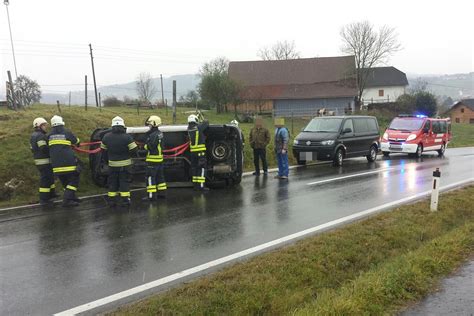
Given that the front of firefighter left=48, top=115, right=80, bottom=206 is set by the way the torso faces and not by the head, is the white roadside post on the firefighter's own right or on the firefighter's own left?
on the firefighter's own right

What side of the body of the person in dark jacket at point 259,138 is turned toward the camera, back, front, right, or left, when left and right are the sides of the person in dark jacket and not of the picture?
front

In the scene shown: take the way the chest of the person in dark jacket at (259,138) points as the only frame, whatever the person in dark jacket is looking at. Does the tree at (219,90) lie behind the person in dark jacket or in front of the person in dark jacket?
behind

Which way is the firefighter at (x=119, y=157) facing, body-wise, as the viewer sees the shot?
away from the camera

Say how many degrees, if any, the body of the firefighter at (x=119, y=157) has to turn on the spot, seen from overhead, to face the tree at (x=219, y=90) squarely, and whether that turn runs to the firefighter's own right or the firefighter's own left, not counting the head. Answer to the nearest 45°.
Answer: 0° — they already face it

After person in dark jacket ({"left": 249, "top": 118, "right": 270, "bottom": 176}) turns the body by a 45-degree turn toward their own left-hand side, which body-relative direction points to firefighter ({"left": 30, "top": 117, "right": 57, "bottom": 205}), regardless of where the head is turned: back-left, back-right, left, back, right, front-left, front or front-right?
right

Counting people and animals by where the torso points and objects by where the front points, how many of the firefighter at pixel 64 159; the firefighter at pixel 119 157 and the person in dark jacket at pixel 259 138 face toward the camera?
1

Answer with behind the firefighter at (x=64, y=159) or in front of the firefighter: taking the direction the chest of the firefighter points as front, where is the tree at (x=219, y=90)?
in front

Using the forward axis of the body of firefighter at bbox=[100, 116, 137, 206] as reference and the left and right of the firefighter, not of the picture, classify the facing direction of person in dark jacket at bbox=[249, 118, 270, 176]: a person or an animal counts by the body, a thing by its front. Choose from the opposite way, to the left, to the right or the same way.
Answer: the opposite way

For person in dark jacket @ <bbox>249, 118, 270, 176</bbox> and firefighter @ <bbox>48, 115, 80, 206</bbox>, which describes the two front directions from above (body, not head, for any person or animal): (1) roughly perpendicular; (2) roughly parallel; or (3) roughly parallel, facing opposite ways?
roughly parallel, facing opposite ways

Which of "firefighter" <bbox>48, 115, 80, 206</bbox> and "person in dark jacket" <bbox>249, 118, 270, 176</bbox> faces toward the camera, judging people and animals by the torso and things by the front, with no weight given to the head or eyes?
the person in dark jacket

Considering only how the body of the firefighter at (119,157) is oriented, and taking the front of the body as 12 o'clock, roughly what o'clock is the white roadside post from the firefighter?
The white roadside post is roughly at 4 o'clock from the firefighter.

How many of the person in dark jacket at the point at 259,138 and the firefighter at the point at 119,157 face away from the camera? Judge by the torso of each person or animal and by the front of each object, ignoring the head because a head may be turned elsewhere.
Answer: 1

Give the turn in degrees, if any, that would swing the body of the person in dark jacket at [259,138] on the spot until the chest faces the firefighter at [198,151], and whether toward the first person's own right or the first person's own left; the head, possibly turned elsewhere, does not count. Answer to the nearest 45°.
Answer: approximately 45° to the first person's own right

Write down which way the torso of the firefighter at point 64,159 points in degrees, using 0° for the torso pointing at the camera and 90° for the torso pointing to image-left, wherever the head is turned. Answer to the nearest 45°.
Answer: approximately 225°

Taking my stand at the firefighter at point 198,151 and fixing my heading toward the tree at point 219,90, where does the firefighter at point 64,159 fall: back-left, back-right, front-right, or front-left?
back-left

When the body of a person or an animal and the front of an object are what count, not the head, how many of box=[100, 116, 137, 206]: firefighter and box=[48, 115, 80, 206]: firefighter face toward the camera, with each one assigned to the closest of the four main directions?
0

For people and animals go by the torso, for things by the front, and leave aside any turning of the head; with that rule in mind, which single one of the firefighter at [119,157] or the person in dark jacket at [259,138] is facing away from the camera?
the firefighter

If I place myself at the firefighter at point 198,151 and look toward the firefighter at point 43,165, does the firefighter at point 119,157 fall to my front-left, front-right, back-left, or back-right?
front-left
